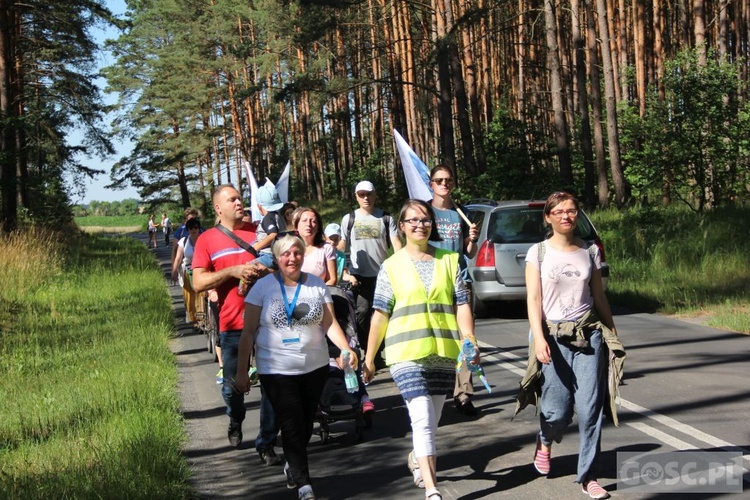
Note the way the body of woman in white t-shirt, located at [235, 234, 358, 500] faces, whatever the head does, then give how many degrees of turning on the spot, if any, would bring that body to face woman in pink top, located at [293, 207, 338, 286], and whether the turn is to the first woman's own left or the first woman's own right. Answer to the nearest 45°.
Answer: approximately 180°

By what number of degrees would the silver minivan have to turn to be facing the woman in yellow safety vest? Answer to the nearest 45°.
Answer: approximately 180°

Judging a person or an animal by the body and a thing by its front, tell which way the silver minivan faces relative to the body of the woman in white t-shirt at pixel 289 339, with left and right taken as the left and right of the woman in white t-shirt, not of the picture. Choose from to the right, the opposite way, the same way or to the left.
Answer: the opposite way

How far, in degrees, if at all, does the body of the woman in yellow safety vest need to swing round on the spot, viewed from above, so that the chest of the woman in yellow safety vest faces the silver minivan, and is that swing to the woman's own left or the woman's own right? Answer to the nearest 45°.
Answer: approximately 180°

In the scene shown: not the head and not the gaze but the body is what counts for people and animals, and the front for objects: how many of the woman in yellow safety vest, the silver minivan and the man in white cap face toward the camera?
2

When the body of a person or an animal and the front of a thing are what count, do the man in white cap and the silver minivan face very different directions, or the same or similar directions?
very different directions

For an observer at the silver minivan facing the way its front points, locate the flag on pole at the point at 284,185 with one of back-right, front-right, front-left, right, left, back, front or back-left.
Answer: back-left

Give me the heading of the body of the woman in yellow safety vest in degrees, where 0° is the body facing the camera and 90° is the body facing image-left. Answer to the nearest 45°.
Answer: approximately 0°

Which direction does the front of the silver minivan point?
away from the camera

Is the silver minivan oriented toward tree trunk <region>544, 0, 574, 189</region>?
yes
